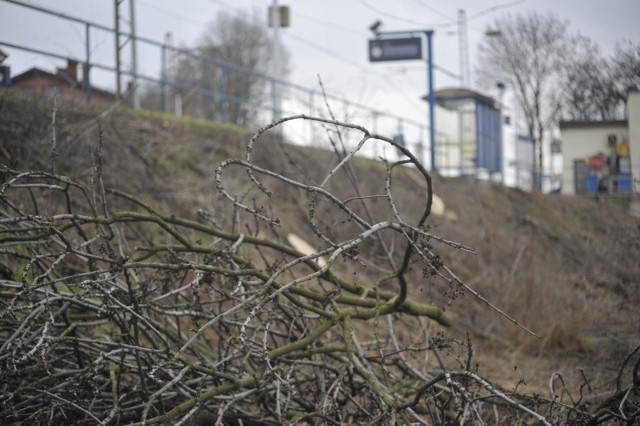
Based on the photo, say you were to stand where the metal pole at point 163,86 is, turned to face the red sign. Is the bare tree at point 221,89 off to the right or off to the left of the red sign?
left

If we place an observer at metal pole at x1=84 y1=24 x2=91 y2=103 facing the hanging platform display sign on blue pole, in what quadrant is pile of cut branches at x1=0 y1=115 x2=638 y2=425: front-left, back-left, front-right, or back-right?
back-right

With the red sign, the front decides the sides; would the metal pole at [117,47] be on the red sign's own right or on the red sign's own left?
on the red sign's own right

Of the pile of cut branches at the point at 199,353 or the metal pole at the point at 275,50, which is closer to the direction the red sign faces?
the pile of cut branches

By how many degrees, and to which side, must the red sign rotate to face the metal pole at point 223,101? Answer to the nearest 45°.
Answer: approximately 90° to its right

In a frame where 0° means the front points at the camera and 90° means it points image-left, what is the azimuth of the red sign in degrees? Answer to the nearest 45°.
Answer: approximately 0°

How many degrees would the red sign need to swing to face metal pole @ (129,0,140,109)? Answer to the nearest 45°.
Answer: approximately 45° to its right
